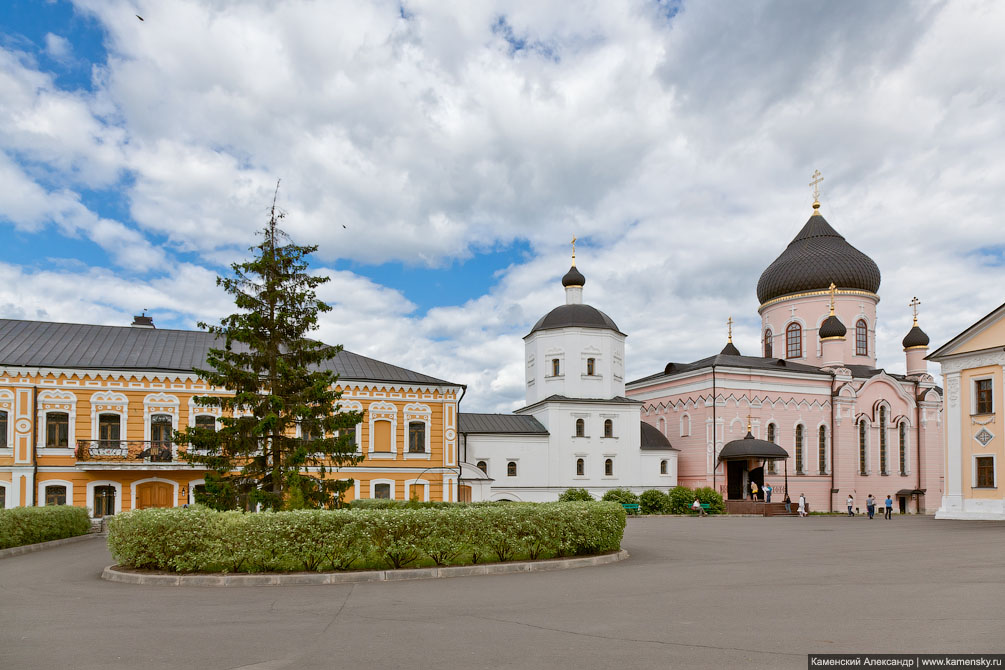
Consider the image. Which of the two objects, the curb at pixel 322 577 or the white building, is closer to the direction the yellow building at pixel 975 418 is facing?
the curb

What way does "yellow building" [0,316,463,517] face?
toward the camera

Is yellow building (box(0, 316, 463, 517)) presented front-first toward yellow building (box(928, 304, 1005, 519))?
no

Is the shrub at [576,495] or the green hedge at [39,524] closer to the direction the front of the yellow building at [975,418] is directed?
the green hedge

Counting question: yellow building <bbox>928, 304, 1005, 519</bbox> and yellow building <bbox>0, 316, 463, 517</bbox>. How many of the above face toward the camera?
2

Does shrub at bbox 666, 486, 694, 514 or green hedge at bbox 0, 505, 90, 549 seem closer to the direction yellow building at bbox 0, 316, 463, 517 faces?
the green hedge

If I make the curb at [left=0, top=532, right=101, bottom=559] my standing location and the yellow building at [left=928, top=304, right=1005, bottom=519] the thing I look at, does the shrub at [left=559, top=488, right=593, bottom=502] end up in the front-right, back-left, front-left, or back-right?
front-left

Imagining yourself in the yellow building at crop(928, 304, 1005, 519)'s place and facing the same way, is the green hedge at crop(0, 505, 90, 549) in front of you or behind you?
in front
